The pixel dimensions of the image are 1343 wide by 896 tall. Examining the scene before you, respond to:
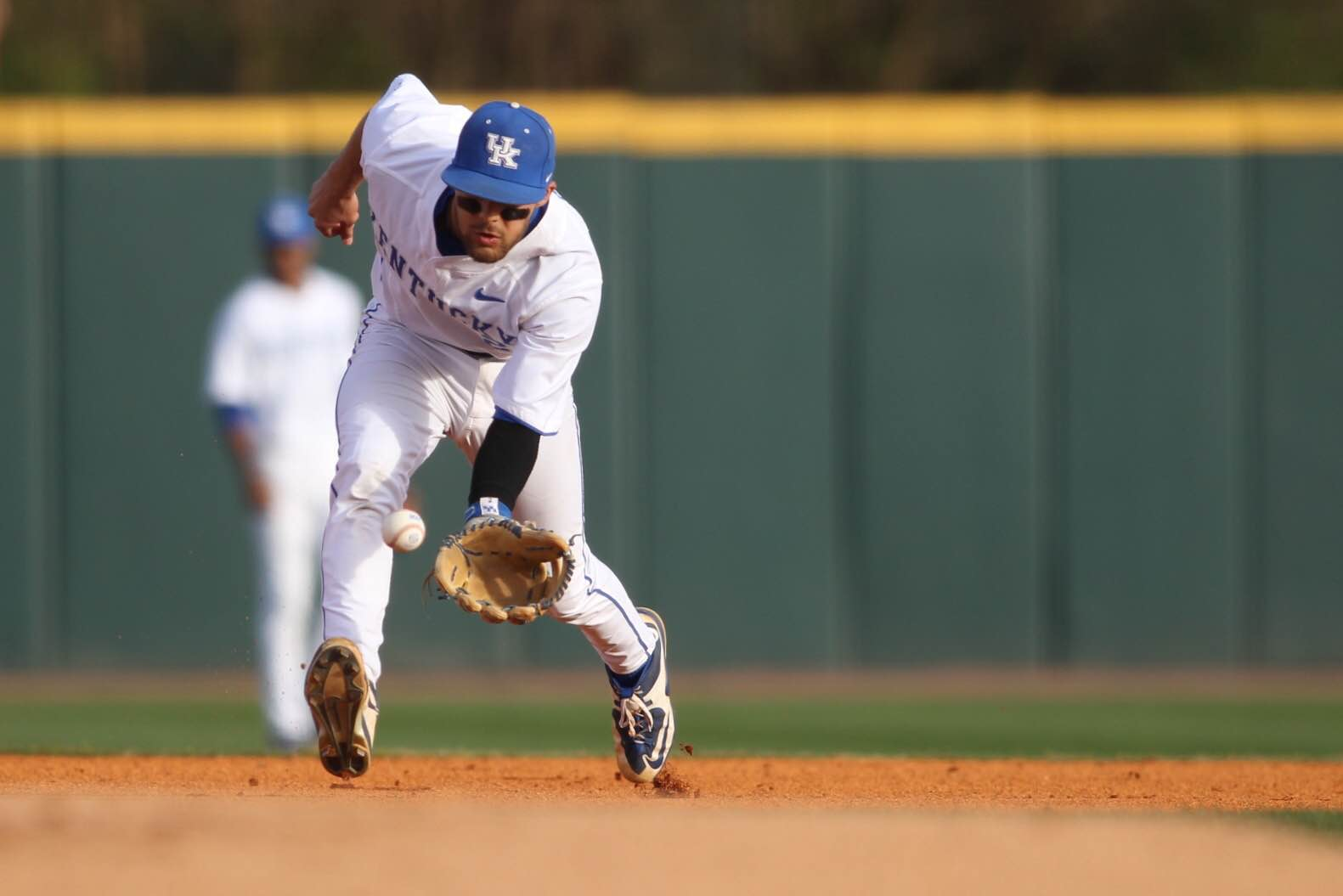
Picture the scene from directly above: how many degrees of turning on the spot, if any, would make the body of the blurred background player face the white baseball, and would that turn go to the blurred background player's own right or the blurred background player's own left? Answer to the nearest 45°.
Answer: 0° — they already face it

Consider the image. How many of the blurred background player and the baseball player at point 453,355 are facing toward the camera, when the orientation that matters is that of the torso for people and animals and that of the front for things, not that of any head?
2

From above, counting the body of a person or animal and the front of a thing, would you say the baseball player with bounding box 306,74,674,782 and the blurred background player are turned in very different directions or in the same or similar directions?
same or similar directions

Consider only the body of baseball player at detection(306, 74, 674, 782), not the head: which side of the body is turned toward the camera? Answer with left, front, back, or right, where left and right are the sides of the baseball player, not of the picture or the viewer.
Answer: front

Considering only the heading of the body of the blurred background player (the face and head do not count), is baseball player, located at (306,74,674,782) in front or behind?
in front

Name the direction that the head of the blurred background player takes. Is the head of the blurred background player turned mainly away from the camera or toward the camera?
toward the camera

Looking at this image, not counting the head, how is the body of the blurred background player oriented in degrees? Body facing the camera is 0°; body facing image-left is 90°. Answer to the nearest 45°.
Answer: approximately 0°

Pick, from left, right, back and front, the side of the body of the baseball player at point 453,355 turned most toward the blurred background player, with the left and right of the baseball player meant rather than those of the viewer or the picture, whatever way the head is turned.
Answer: back
